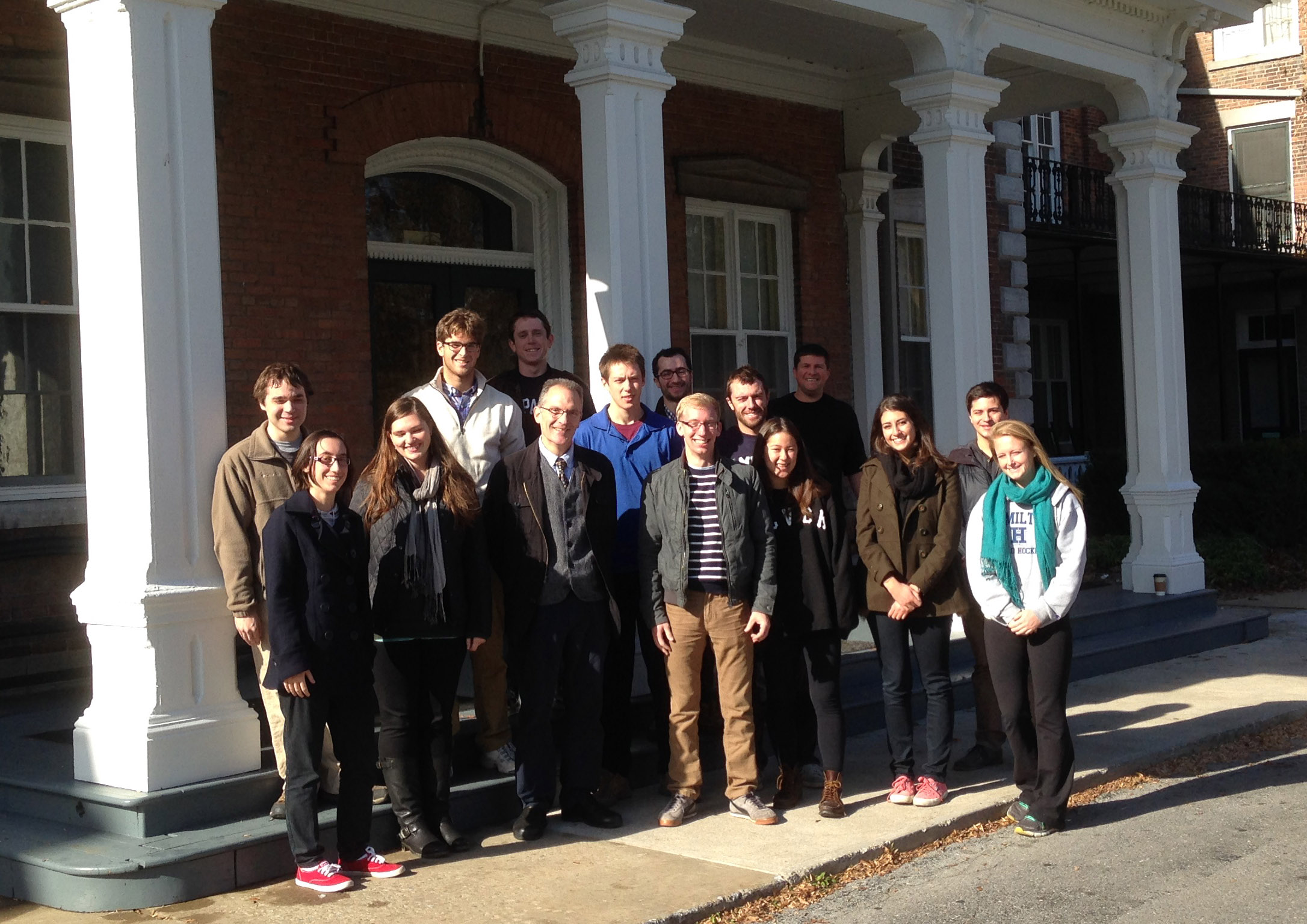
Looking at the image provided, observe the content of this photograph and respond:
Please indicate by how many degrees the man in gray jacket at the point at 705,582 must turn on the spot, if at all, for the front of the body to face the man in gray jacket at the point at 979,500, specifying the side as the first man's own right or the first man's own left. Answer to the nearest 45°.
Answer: approximately 135° to the first man's own left

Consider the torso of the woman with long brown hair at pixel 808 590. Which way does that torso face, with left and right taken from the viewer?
facing the viewer

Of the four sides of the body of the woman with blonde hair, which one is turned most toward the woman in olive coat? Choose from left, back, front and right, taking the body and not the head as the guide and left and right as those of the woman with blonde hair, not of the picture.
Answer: right

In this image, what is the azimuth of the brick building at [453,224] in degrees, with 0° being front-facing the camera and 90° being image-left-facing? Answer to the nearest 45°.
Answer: approximately 315°

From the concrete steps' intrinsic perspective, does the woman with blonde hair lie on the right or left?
on its left

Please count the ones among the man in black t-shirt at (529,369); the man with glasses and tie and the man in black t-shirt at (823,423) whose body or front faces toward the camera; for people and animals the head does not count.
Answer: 3

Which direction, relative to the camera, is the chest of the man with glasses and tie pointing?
toward the camera

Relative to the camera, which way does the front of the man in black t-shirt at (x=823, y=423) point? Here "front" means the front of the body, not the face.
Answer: toward the camera

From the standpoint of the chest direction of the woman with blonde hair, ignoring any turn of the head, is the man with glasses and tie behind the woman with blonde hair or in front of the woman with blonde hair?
in front

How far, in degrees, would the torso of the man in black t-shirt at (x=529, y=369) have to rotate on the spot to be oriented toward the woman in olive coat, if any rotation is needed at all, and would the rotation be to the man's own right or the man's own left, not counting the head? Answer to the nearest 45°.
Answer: approximately 90° to the man's own left
